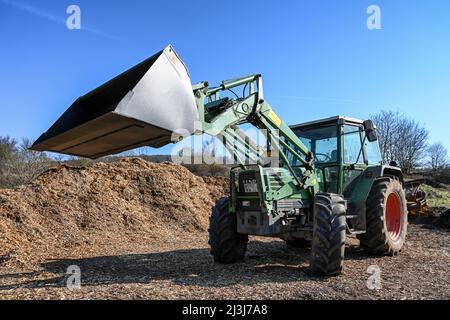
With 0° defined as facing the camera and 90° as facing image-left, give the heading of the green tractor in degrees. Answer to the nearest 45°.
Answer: approximately 45°

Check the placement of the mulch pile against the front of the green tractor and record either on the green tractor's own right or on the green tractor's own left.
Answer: on the green tractor's own right

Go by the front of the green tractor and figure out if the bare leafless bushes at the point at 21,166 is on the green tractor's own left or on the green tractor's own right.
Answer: on the green tractor's own right
